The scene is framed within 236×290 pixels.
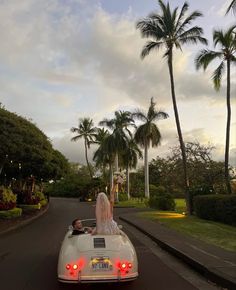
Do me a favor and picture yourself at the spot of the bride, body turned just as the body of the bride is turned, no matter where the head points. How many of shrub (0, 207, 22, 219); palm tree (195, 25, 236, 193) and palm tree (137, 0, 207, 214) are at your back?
0

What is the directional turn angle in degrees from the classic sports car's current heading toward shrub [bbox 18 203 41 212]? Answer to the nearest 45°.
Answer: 0° — it already faces it

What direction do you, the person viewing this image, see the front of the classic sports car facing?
facing away from the viewer

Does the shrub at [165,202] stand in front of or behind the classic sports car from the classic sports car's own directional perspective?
in front

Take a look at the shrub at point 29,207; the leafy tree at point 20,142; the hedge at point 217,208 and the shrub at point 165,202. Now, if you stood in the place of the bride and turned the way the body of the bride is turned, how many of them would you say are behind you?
0

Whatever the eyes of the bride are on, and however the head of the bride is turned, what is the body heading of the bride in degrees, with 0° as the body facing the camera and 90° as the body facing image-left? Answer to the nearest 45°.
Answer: approximately 180°

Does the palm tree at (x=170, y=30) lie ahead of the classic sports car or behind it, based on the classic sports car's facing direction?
ahead

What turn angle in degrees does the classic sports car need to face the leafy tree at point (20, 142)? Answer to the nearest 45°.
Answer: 0° — it already faces it

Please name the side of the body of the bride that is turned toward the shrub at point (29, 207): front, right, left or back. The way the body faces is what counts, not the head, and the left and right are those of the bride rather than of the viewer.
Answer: front
